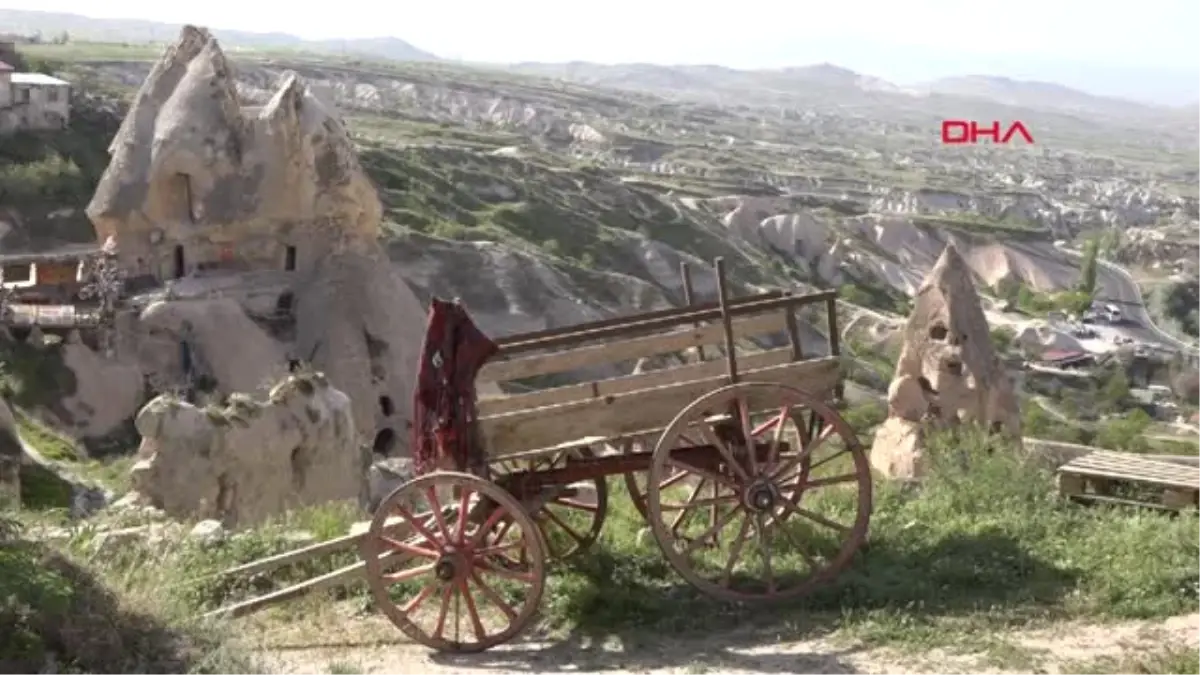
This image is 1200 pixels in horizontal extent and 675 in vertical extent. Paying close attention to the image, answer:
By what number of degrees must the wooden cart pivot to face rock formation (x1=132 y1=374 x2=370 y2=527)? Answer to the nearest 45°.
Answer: approximately 45° to its right

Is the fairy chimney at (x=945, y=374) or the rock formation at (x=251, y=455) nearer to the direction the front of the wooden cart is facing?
the rock formation

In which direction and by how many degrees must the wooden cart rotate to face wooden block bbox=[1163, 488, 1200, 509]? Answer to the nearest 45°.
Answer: approximately 180°

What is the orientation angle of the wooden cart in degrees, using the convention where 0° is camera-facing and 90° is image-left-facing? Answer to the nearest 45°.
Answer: approximately 90°

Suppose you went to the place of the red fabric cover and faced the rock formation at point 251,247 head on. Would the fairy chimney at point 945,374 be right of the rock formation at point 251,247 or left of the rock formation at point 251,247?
right

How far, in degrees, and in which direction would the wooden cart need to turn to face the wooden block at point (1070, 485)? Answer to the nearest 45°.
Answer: approximately 135° to its right

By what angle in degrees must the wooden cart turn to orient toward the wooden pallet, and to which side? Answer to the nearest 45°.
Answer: approximately 135° to its right

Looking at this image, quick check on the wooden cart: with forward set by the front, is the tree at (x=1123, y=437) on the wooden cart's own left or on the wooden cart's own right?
on the wooden cart's own right

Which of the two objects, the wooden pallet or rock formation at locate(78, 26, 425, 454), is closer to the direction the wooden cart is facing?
the rock formation

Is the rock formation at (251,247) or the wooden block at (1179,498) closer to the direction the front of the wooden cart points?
the rock formation

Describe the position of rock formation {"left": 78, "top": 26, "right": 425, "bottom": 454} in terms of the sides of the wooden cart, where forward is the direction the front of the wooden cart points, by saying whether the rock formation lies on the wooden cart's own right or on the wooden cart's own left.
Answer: on the wooden cart's own right
